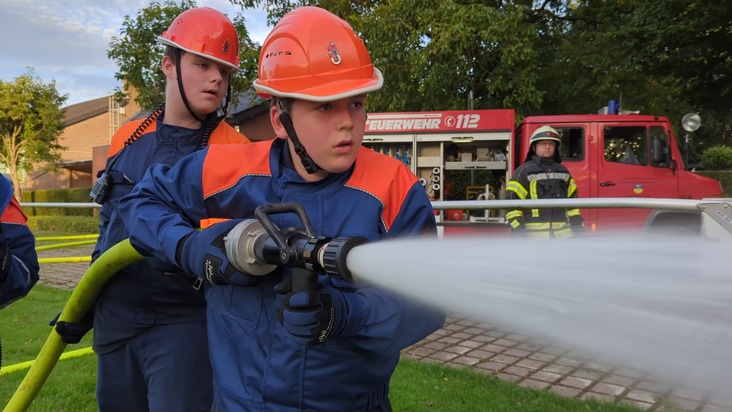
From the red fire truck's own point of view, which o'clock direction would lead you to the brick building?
The brick building is roughly at 7 o'clock from the red fire truck.

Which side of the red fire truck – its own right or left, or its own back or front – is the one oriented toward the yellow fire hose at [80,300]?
right

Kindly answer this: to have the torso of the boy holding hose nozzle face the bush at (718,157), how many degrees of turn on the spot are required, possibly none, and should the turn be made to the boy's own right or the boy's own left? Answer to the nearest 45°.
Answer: approximately 90° to the boy's own left

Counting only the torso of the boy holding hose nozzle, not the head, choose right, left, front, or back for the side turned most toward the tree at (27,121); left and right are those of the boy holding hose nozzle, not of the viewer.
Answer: back

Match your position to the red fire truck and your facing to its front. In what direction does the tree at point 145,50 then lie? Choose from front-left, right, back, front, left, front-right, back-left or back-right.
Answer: back

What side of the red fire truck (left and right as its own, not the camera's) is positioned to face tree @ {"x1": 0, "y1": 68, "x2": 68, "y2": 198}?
back

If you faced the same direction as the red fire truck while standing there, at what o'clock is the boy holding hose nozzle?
The boy holding hose nozzle is roughly at 3 o'clock from the red fire truck.

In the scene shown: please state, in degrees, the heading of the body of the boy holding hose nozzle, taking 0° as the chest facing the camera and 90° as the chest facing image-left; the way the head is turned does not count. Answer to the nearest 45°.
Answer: approximately 315°

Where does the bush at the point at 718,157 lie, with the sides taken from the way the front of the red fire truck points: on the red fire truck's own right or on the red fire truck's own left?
on the red fire truck's own left

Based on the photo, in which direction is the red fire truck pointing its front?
to the viewer's right

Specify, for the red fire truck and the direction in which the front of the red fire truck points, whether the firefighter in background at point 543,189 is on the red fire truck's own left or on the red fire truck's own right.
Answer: on the red fire truck's own right

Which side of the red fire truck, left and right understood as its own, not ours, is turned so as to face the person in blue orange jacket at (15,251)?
right
